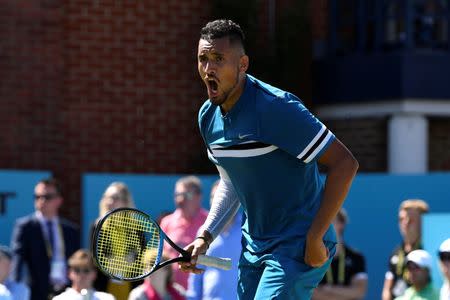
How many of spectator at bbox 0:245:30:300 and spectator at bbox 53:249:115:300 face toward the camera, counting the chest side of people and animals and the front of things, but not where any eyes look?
2

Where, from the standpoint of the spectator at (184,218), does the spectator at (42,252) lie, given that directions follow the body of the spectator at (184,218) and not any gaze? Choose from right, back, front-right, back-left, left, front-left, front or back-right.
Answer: front-right

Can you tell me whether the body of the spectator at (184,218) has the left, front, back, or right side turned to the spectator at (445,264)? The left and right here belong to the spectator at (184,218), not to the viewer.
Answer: left

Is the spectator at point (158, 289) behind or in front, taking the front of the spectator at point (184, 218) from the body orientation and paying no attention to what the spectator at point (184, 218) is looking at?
in front

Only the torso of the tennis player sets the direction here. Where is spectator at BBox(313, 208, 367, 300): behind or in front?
behind

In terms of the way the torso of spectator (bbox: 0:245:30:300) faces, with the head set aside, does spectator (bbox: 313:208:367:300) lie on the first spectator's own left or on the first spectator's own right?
on the first spectator's own left

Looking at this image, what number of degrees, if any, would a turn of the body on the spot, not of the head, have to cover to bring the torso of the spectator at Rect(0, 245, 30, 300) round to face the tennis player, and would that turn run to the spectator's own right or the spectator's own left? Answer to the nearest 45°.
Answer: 0° — they already face them

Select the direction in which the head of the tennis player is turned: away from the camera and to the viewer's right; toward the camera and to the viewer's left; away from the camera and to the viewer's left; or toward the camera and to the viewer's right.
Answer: toward the camera and to the viewer's left

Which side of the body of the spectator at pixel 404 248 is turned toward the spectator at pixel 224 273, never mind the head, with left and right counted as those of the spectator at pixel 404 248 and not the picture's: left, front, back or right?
right
